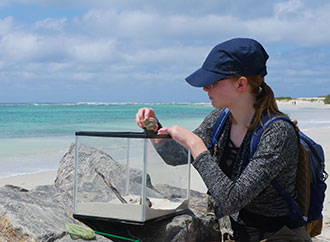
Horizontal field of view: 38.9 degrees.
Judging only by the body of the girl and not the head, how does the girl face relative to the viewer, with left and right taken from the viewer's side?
facing the viewer and to the left of the viewer

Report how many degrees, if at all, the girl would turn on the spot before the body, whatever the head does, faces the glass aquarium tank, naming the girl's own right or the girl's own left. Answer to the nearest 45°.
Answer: approximately 45° to the girl's own right

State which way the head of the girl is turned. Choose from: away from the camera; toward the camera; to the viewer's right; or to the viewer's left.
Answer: to the viewer's left
